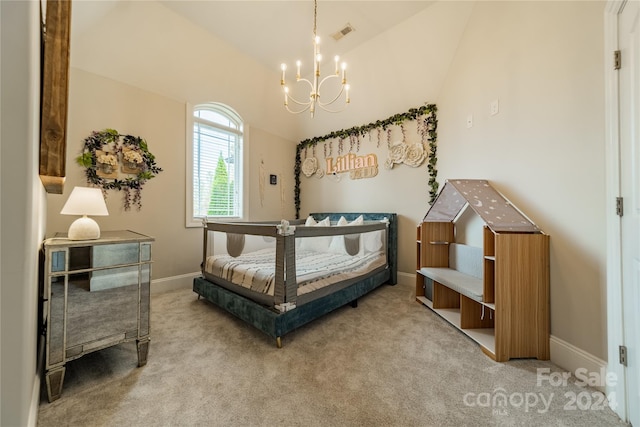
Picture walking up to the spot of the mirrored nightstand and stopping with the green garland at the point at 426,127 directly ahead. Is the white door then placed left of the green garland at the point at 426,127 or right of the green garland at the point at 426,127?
right

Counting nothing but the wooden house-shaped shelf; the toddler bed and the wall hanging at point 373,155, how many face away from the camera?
0

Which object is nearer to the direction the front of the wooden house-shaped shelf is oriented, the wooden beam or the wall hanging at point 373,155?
the wooden beam

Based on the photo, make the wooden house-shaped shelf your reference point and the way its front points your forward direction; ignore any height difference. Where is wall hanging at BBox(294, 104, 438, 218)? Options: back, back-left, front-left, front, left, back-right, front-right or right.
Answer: right

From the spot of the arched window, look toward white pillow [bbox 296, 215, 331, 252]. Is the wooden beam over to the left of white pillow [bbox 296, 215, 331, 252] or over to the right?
right

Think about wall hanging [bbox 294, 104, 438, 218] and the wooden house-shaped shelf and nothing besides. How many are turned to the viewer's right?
0

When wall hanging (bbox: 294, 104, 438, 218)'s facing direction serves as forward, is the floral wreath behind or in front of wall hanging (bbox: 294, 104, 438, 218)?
in front

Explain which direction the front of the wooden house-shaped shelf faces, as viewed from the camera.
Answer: facing the viewer and to the left of the viewer

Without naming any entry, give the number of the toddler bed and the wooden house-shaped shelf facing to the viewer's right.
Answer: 0
